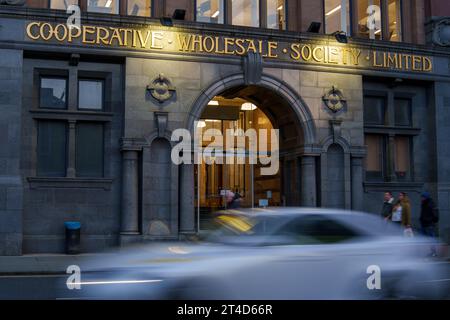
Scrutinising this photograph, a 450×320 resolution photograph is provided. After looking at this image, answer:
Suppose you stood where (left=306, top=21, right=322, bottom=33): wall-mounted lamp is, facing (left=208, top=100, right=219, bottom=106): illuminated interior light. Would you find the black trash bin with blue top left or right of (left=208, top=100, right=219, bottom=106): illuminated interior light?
left

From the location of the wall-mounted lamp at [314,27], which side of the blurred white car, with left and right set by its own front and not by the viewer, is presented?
right

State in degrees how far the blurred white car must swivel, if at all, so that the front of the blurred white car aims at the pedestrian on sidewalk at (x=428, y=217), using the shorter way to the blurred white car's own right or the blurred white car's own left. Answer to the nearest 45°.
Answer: approximately 135° to the blurred white car's own right

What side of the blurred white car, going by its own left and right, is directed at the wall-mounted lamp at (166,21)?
right

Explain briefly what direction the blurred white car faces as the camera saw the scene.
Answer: facing to the left of the viewer

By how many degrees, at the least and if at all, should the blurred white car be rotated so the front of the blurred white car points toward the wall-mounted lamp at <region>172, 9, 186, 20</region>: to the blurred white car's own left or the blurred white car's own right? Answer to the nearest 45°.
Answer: approximately 90° to the blurred white car's own right

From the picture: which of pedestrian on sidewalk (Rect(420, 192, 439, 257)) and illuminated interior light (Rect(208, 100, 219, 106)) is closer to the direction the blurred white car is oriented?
the illuminated interior light

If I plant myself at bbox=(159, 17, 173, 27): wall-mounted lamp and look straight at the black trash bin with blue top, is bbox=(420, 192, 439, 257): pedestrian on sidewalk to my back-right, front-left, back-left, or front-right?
back-left

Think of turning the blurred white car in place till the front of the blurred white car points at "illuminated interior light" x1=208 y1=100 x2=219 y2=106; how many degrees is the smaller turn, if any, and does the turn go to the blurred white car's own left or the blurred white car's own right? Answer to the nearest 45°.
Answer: approximately 90° to the blurred white car's own right
